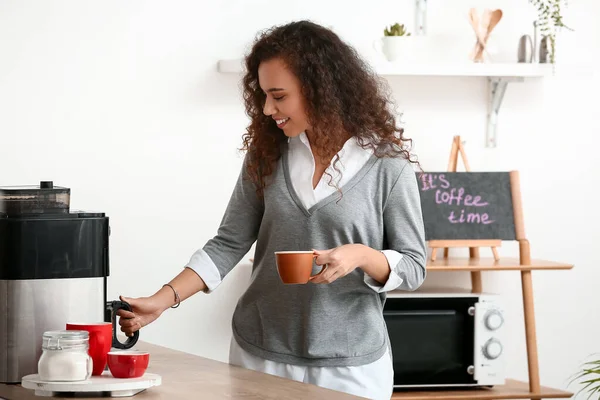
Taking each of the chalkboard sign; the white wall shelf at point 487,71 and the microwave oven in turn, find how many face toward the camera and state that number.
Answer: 3

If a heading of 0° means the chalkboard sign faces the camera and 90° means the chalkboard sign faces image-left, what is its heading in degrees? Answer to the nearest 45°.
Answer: approximately 0°

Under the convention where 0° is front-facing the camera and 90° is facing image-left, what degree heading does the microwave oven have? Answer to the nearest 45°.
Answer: approximately 0°
